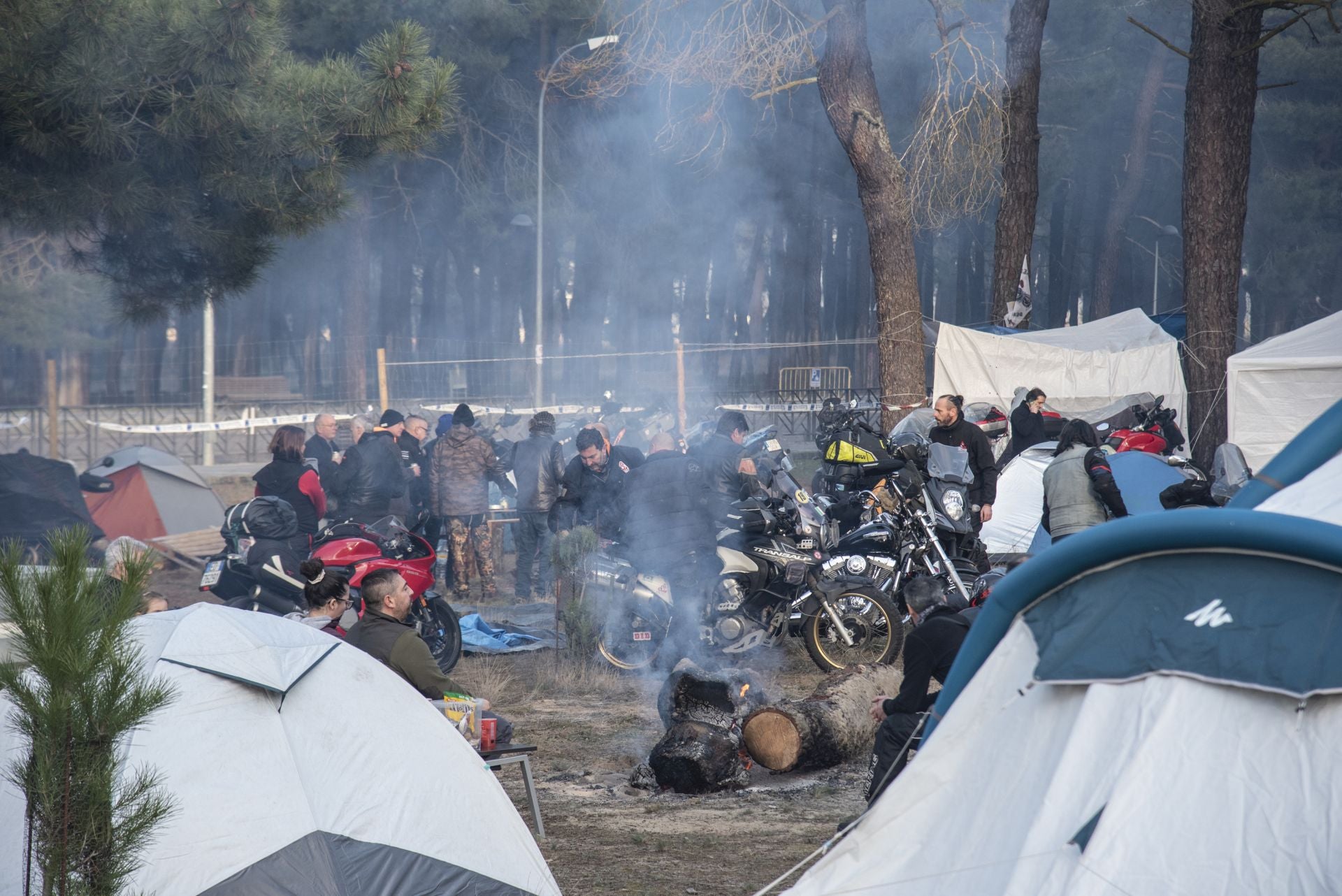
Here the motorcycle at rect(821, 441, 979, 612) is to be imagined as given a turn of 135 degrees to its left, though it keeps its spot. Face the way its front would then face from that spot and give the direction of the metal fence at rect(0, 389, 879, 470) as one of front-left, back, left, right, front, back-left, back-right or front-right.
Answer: front-left

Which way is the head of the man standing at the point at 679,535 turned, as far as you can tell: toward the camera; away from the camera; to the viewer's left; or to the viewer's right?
away from the camera

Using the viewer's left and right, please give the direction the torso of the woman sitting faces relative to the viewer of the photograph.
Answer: facing away from the viewer and to the right of the viewer

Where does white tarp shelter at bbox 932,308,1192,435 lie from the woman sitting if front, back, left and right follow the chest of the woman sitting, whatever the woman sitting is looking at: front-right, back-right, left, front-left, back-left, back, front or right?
front

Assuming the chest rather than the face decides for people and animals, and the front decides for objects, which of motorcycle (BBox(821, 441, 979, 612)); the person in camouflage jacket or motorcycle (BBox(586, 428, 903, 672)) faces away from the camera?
the person in camouflage jacket

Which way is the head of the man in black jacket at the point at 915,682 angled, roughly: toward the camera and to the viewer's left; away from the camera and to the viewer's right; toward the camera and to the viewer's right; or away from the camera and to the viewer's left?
away from the camera and to the viewer's left

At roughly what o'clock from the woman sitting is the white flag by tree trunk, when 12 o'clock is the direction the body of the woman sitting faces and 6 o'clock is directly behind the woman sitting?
The white flag by tree trunk is roughly at 12 o'clock from the woman sitting.

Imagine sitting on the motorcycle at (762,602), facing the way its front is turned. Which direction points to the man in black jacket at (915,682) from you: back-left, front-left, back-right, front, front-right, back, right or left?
right

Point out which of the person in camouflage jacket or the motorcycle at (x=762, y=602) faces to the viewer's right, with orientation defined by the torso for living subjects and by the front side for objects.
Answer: the motorcycle

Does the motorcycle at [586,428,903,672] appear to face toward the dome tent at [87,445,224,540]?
no

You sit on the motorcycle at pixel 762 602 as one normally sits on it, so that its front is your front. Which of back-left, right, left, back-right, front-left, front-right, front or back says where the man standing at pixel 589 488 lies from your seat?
back-left

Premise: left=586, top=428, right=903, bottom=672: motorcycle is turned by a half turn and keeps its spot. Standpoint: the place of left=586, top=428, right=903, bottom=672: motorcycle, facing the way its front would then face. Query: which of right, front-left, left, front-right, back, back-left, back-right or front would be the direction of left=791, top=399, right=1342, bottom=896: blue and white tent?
left

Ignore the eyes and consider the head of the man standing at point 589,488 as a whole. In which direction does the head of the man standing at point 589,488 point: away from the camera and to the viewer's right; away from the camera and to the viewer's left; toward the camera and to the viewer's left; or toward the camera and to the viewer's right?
toward the camera and to the viewer's left

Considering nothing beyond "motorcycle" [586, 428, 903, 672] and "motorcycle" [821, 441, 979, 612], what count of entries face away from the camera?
0

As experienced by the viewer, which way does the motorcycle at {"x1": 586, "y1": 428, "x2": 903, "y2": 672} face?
facing to the right of the viewer

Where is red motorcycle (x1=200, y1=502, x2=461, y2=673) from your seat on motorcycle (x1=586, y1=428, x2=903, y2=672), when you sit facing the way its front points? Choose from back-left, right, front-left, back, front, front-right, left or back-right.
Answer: back
